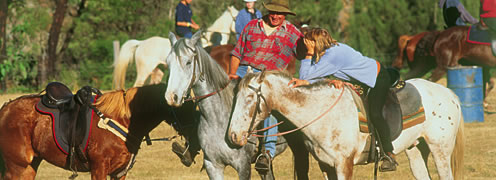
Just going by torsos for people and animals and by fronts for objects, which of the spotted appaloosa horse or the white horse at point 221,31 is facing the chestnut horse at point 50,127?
the spotted appaloosa horse

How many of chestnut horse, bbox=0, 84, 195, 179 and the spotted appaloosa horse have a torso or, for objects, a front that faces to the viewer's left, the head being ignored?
1

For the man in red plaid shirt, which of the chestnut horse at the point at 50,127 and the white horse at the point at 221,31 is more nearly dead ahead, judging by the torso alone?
the chestnut horse

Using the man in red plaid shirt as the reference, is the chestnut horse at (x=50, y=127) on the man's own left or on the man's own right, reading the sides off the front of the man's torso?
on the man's own right

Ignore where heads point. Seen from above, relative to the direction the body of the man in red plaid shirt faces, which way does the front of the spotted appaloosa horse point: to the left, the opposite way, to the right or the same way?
to the right

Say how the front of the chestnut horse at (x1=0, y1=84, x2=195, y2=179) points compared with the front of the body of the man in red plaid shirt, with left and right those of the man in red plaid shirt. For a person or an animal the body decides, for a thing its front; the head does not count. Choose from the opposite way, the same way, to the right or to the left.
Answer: to the left

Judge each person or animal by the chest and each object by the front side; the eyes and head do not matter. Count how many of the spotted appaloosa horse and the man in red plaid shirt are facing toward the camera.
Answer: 1

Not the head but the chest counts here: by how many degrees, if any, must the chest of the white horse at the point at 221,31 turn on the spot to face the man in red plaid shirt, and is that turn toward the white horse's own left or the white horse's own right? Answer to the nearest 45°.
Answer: approximately 90° to the white horse's own right

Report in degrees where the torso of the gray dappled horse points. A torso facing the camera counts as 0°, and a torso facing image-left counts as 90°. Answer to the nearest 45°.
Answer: approximately 45°

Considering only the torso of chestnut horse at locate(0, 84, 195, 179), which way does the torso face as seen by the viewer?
to the viewer's right

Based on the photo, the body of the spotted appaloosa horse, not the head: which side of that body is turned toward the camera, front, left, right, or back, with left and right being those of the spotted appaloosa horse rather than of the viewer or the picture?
left

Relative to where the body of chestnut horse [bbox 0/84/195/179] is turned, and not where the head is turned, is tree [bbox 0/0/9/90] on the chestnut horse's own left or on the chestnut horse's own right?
on the chestnut horse's own left
